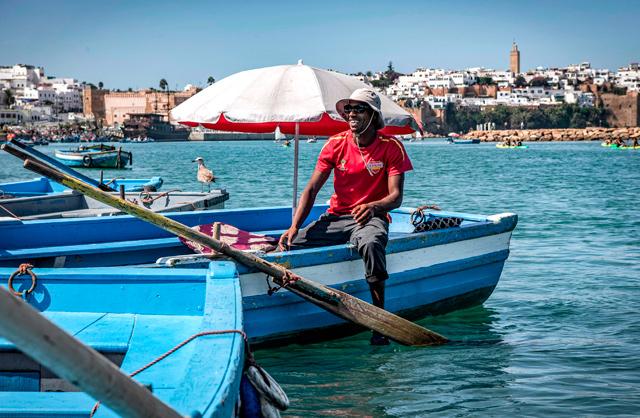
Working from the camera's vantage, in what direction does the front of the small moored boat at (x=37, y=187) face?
facing to the right of the viewer

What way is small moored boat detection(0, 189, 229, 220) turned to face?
to the viewer's right

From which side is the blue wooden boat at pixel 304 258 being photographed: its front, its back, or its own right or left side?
right

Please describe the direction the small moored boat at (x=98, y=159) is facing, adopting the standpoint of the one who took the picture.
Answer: facing to the left of the viewer

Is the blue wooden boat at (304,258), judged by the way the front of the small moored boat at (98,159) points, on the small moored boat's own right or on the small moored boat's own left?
on the small moored boat's own left

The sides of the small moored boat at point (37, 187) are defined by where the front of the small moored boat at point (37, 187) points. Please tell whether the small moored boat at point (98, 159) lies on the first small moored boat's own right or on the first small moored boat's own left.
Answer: on the first small moored boat's own left

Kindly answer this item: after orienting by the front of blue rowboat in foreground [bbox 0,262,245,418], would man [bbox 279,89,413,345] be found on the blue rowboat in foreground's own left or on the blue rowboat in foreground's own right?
on the blue rowboat in foreground's own right

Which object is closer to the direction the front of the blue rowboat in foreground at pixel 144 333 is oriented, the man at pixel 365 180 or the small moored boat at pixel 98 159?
the small moored boat
